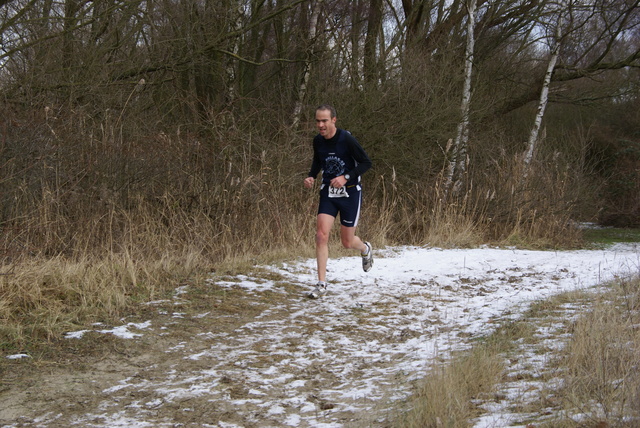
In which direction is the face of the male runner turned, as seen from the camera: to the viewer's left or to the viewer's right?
to the viewer's left

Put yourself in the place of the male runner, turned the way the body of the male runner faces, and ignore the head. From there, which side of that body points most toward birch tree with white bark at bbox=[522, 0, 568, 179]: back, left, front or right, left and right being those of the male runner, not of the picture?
back

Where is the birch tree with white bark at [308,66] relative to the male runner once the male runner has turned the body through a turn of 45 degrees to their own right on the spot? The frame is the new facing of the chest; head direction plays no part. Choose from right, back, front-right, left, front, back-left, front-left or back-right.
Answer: right

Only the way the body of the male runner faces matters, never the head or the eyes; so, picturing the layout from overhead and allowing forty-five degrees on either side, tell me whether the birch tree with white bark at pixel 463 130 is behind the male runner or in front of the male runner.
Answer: behind
